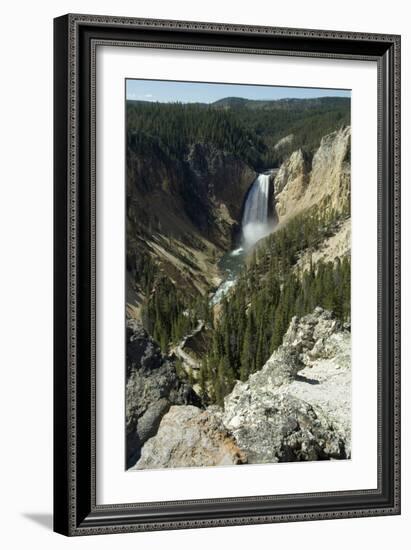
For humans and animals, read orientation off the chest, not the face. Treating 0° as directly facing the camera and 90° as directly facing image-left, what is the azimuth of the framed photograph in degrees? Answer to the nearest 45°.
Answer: approximately 315°
